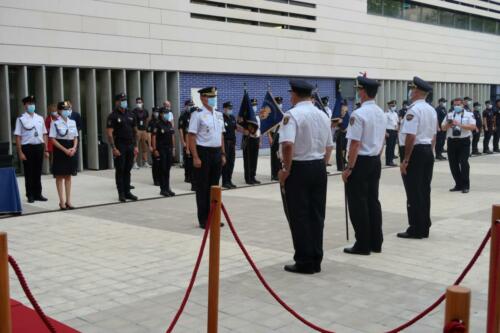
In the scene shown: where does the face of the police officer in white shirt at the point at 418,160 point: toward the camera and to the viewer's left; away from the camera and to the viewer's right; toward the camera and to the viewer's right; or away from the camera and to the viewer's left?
away from the camera and to the viewer's left

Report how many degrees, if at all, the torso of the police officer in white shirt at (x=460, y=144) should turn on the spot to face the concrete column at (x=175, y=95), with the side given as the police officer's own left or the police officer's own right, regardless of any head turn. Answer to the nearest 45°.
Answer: approximately 135° to the police officer's own right

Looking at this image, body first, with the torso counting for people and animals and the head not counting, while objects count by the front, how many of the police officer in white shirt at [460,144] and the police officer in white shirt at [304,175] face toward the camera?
1

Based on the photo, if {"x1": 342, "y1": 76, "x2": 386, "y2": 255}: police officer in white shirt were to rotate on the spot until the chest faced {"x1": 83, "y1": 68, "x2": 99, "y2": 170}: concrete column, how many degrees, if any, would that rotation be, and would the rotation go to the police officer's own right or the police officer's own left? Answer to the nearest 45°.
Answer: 0° — they already face it

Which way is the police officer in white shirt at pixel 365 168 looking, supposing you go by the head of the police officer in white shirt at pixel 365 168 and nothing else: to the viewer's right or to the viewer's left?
to the viewer's left

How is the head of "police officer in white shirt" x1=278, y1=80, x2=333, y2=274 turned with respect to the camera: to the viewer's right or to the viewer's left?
to the viewer's left

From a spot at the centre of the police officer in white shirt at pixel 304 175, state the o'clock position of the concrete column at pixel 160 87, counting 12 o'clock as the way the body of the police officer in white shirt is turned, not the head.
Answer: The concrete column is roughly at 1 o'clock from the police officer in white shirt.

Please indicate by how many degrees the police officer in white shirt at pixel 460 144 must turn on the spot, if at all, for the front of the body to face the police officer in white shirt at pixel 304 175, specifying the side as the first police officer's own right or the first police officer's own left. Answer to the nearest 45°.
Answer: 0° — they already face them
